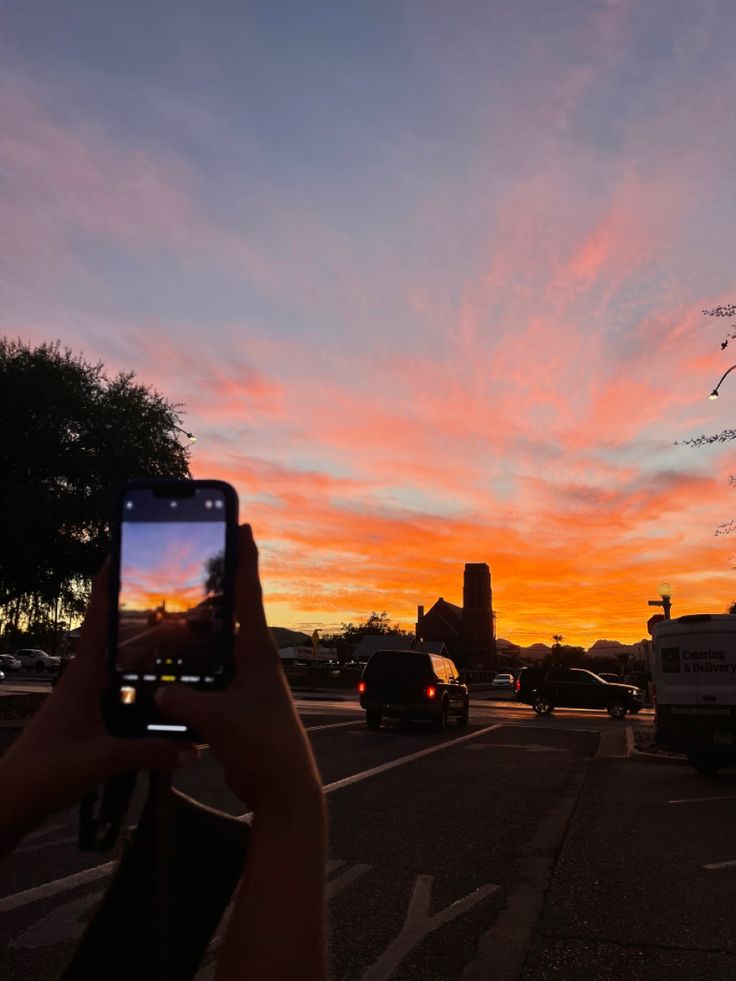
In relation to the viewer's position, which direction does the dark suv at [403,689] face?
facing away from the viewer and to the right of the viewer

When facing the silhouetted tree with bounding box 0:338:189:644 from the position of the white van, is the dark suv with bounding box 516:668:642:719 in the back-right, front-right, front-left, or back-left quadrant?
front-right

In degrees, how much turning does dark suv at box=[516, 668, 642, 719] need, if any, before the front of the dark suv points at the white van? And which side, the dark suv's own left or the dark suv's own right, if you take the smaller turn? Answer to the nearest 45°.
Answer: approximately 90° to the dark suv's own right

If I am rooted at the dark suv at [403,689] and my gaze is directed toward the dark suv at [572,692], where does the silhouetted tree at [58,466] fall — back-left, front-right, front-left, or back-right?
back-left

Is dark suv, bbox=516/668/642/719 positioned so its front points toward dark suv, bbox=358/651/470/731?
no

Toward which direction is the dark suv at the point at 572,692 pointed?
to the viewer's right
